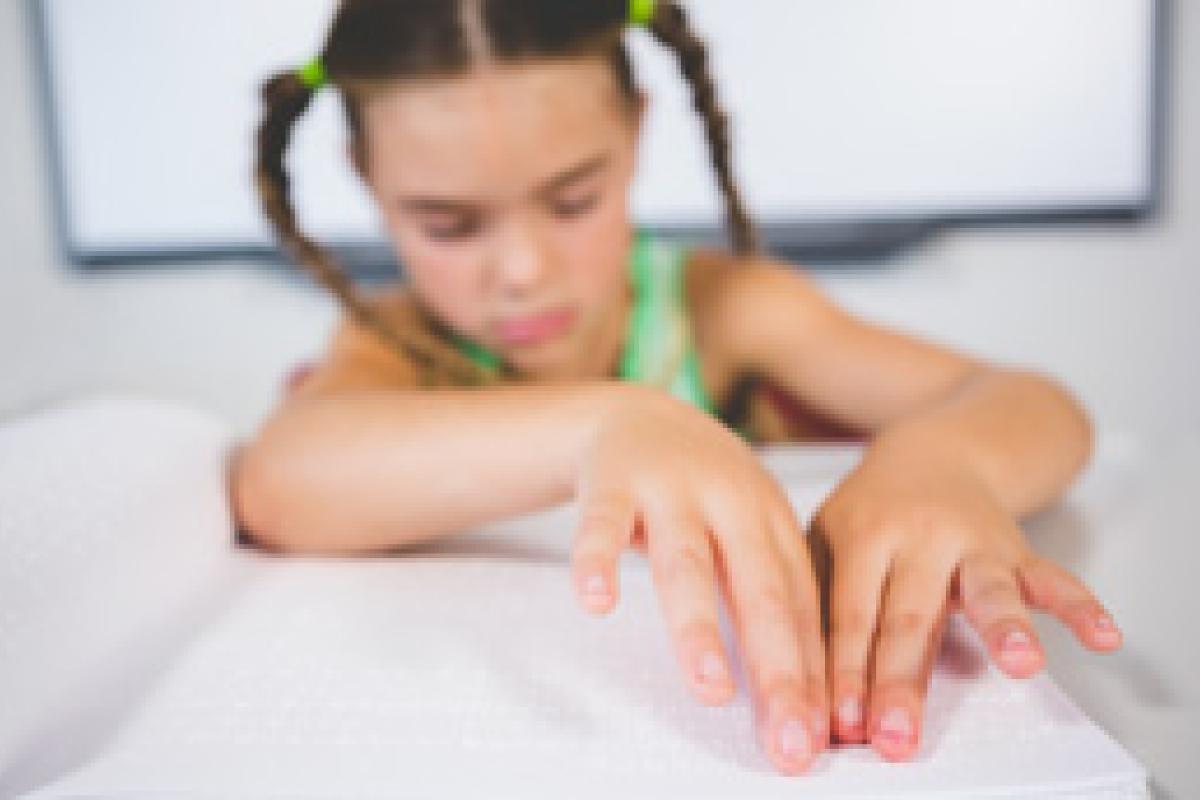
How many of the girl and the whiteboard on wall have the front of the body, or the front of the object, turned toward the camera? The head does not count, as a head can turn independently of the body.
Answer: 2

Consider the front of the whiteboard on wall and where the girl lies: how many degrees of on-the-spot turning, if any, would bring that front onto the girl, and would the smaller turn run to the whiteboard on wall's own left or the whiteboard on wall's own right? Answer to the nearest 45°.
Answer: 0° — it already faces them

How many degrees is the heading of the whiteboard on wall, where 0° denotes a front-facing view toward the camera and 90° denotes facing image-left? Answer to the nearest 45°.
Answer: approximately 0°

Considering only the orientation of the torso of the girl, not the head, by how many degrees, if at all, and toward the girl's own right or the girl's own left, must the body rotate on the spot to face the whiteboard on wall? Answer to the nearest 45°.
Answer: approximately 180°
